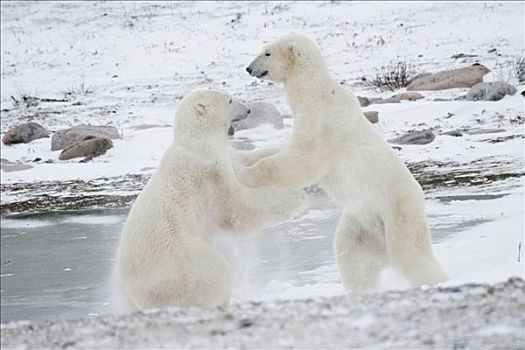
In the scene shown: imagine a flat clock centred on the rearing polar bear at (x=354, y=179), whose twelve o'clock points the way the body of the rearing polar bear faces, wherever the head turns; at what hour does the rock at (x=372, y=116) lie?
The rock is roughly at 3 o'clock from the rearing polar bear.

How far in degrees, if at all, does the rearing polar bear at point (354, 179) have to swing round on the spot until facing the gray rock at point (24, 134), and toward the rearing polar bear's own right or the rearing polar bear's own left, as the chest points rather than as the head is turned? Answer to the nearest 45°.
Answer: approximately 45° to the rearing polar bear's own right

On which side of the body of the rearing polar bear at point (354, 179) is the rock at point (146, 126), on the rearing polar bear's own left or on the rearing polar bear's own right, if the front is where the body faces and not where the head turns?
on the rearing polar bear's own right

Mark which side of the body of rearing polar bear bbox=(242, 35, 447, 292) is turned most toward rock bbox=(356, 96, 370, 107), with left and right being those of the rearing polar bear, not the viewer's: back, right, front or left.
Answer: right

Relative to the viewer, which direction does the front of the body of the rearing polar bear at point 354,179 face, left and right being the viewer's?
facing to the left of the viewer

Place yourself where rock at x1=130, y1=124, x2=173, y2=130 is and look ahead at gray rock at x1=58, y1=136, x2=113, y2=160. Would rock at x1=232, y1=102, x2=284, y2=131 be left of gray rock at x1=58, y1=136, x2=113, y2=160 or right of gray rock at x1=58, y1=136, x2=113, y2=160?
left

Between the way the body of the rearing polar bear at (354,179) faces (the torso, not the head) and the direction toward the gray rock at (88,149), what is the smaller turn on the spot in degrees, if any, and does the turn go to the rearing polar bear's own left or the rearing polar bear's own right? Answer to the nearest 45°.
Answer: approximately 45° to the rearing polar bear's own right

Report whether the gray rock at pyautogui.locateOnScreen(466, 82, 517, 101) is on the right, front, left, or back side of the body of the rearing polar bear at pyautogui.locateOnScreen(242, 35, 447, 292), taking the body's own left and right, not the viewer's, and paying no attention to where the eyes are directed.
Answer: right

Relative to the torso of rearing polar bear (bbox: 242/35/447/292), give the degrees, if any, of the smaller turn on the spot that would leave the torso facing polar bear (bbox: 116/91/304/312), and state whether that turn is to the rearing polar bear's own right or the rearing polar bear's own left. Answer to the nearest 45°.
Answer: approximately 45° to the rearing polar bear's own left

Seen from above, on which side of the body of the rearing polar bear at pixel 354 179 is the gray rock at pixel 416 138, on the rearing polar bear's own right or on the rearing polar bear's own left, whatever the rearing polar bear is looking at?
on the rearing polar bear's own right

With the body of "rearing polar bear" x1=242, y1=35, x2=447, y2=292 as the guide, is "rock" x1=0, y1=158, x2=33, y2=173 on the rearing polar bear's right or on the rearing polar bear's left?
on the rearing polar bear's right
